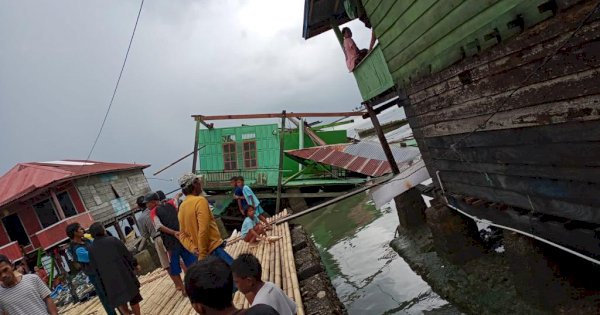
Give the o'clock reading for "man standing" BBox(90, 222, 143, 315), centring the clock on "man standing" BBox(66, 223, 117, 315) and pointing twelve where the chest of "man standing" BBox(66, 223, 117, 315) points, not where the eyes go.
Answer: "man standing" BBox(90, 222, 143, 315) is roughly at 2 o'clock from "man standing" BBox(66, 223, 117, 315).

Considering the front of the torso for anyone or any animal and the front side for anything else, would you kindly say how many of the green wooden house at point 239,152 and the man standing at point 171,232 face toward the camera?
1

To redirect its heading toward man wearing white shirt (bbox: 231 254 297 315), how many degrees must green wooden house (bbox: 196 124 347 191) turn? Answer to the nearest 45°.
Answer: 0° — it already faces them

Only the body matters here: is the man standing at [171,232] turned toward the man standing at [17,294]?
no

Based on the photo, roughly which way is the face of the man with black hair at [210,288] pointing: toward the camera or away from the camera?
away from the camera

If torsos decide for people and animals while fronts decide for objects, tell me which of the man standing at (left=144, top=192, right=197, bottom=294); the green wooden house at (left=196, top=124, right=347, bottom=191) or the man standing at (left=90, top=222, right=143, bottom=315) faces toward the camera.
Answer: the green wooden house

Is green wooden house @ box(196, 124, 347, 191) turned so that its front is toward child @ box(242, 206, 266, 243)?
yes

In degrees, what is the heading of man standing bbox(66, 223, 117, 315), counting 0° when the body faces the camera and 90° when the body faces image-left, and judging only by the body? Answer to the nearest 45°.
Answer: approximately 270°

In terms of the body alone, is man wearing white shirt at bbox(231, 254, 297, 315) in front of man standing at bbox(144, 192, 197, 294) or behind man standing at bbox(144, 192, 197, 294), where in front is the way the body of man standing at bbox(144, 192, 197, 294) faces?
behind

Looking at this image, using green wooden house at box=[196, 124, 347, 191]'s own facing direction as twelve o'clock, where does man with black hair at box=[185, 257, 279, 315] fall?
The man with black hair is roughly at 12 o'clock from the green wooden house.

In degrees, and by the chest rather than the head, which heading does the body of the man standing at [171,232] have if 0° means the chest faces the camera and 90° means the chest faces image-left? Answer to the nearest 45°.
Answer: approximately 135°

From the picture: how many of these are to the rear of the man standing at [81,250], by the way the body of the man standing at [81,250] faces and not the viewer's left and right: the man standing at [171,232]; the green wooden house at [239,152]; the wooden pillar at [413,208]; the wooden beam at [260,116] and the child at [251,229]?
0

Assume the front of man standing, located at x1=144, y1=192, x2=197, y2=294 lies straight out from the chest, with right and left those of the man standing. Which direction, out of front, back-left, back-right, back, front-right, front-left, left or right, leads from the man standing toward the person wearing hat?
front-right

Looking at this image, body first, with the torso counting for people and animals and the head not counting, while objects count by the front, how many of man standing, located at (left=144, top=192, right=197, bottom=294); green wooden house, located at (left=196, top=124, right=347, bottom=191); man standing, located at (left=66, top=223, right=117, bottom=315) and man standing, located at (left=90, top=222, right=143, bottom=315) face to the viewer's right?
1
